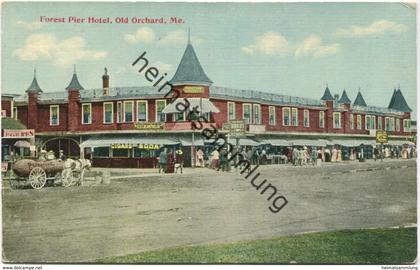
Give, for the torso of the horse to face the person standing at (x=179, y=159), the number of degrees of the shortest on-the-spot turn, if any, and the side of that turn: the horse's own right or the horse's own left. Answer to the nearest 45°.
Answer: approximately 45° to the horse's own left

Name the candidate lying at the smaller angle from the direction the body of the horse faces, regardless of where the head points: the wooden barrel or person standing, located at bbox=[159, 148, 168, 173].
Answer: the person standing

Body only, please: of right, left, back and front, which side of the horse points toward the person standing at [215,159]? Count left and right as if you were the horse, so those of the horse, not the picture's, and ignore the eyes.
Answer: front

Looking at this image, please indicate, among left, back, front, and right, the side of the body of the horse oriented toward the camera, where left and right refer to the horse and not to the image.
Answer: right
